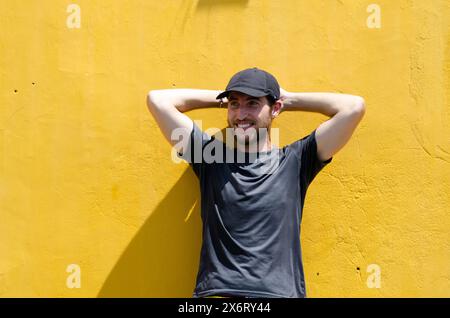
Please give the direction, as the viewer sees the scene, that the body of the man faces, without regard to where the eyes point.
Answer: toward the camera

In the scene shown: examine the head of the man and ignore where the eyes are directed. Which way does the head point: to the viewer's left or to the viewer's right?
to the viewer's left
